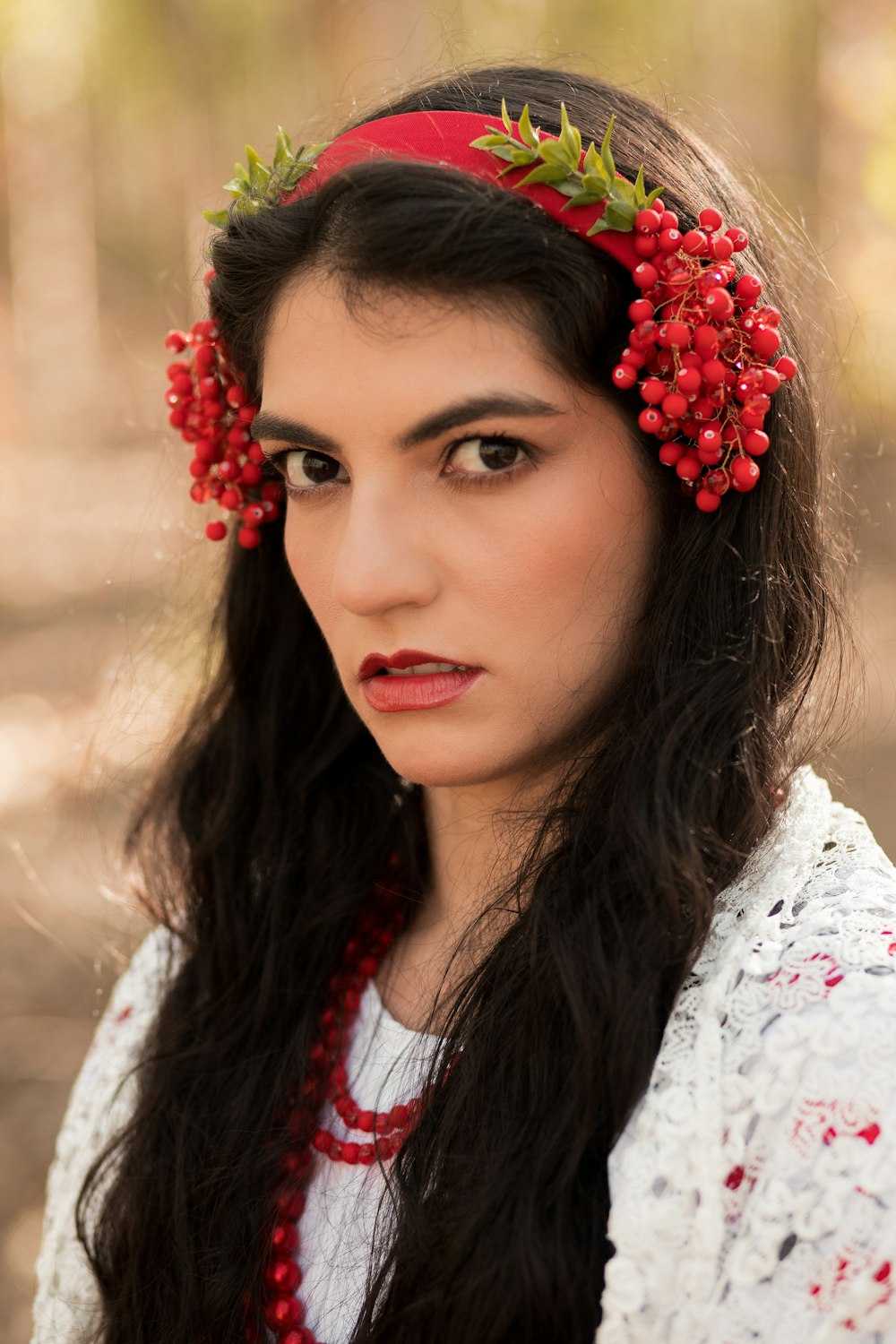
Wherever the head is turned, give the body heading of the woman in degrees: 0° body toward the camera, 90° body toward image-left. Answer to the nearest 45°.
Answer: approximately 45°
